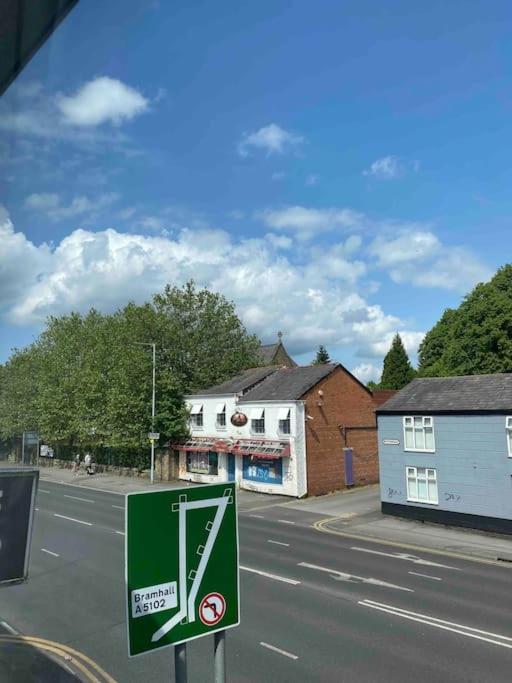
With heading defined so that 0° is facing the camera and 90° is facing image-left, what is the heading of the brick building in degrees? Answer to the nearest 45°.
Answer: approximately 45°

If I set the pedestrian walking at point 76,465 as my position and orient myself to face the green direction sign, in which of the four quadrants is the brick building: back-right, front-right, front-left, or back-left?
front-left

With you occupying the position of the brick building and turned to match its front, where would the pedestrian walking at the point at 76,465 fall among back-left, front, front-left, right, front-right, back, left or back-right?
right

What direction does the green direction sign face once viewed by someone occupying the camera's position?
facing the viewer and to the right of the viewer

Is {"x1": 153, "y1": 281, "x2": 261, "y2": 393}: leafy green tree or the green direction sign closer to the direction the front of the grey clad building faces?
the green direction sign

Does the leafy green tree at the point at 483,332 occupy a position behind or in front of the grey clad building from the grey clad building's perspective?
behind

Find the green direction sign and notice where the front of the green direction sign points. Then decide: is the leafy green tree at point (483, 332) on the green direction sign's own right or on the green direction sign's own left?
on the green direction sign's own left

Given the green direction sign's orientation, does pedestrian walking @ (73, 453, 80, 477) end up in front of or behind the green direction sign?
behind

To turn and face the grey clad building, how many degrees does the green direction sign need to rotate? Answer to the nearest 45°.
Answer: approximately 90° to its left

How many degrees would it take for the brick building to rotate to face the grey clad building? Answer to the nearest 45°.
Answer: approximately 90° to its left

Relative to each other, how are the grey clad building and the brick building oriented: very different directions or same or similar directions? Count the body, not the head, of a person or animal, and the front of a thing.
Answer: same or similar directions

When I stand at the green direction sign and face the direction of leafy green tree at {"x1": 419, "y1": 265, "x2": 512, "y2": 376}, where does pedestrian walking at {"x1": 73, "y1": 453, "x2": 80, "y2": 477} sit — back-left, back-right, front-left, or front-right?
front-left

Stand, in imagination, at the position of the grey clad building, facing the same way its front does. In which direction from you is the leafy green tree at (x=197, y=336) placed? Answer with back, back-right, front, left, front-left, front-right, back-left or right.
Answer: right
